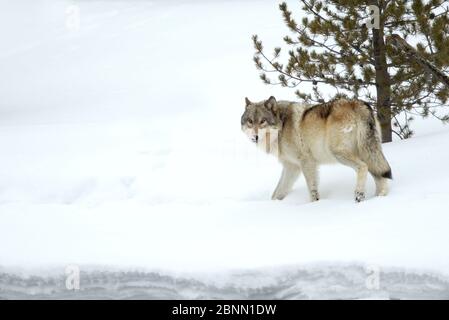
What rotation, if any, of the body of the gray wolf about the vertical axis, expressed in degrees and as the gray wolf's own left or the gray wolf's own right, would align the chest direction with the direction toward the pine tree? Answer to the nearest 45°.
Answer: approximately 135° to the gray wolf's own right

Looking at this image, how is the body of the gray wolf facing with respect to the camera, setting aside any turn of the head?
to the viewer's left
